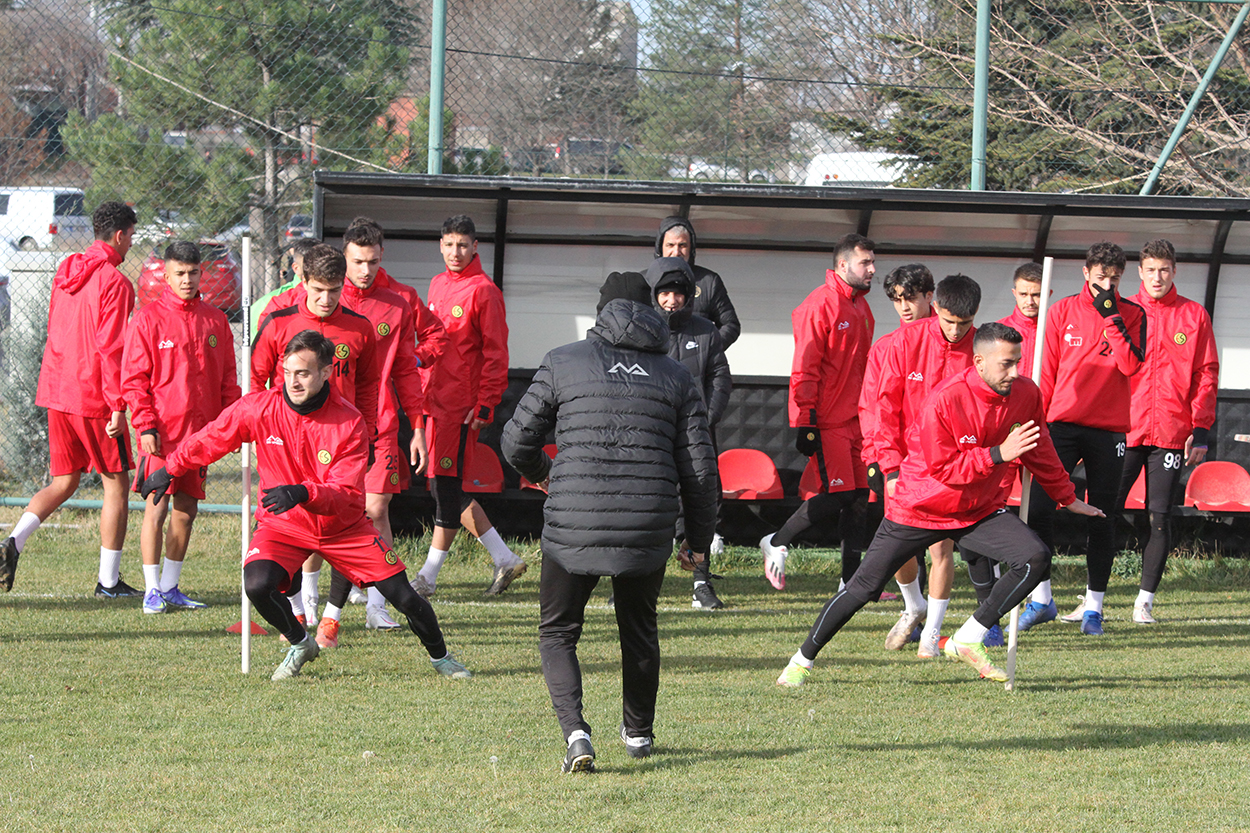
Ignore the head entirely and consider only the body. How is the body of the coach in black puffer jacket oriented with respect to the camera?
away from the camera

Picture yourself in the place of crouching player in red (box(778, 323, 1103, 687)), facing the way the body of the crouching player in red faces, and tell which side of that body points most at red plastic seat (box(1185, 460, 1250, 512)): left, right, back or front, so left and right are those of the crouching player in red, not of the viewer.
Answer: left

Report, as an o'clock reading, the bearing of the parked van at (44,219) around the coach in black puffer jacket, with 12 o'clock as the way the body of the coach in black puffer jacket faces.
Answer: The parked van is roughly at 11 o'clock from the coach in black puffer jacket.

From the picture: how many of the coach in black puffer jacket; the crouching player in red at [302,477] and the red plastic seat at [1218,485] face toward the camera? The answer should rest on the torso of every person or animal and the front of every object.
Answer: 2

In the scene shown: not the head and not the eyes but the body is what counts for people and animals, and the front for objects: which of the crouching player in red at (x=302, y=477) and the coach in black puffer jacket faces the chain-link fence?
the coach in black puffer jacket

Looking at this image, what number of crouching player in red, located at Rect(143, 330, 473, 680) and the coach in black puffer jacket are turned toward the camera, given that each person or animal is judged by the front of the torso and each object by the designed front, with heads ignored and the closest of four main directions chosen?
1

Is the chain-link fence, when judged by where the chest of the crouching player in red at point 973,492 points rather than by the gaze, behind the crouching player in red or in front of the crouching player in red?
behind

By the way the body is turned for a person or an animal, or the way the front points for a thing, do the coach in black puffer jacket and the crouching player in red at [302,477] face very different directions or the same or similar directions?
very different directions

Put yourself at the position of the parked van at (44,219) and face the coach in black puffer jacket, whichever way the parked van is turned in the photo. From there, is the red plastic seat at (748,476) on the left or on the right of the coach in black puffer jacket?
left

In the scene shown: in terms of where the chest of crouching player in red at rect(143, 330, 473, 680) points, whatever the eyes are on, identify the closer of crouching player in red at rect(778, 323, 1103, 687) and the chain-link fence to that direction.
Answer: the crouching player in red

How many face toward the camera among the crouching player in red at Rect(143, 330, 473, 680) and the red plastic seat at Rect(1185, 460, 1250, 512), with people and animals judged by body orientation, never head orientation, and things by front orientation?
2

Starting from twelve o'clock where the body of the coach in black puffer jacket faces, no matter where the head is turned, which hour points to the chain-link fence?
The chain-link fence is roughly at 12 o'clock from the coach in black puffer jacket.
